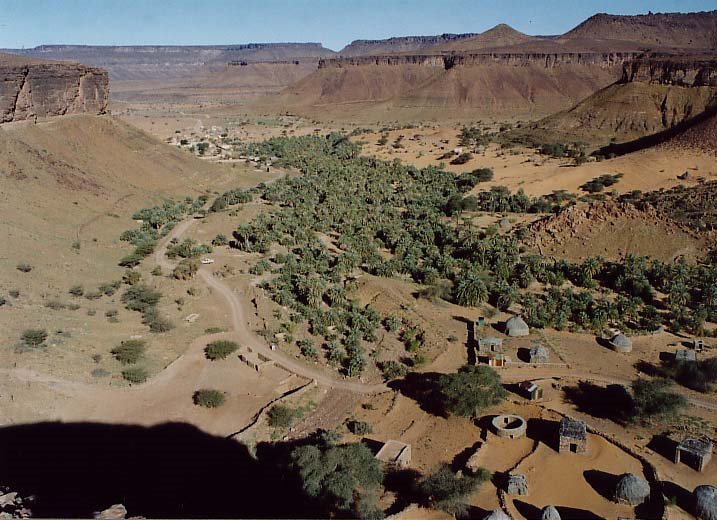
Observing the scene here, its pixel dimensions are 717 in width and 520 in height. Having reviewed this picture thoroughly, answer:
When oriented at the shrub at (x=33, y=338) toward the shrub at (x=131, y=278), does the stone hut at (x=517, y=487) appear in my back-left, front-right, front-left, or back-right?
back-right

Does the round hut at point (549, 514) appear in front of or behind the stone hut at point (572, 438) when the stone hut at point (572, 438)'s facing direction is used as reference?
in front

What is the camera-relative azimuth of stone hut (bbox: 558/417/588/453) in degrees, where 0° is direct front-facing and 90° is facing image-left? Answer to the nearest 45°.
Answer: approximately 0°

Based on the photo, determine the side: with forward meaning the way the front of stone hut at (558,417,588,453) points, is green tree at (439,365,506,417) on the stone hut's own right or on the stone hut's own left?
on the stone hut's own right

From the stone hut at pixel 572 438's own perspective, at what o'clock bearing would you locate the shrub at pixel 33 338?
The shrub is roughly at 3 o'clock from the stone hut.

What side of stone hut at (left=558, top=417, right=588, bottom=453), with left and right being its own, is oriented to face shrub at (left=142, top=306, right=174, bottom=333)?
right

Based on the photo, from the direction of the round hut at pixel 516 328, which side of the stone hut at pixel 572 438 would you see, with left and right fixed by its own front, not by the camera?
back

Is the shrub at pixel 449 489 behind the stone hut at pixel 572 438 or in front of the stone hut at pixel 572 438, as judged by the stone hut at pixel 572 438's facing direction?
in front

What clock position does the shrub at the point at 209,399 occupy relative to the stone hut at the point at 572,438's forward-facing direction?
The shrub is roughly at 3 o'clock from the stone hut.

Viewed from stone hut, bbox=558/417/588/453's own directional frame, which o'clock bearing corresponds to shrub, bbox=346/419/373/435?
The shrub is roughly at 3 o'clock from the stone hut.

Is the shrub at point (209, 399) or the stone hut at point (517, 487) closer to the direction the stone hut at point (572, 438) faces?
the stone hut

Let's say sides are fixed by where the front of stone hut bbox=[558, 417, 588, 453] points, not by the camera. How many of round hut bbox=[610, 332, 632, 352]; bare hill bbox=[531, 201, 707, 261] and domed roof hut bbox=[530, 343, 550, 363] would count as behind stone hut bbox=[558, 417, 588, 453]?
3

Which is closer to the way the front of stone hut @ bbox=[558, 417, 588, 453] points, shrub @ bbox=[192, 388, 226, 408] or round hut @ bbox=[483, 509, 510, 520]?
the round hut

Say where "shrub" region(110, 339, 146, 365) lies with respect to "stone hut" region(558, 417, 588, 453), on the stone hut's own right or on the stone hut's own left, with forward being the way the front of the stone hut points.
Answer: on the stone hut's own right

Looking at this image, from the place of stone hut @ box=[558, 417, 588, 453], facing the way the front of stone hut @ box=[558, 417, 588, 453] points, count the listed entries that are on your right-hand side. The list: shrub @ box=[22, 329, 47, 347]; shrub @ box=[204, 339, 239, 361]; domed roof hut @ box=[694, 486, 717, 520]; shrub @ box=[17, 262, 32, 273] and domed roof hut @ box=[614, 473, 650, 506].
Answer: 3

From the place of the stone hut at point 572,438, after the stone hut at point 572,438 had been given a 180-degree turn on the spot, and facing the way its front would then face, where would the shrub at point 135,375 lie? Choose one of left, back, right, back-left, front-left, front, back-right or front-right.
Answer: left

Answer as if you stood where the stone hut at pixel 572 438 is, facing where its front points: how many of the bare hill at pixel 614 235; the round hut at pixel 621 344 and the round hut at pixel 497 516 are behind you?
2
